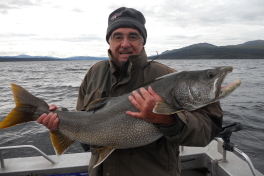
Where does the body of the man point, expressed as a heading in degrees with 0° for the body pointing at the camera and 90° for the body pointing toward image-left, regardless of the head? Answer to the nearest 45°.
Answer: approximately 0°

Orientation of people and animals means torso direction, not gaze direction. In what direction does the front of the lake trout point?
to the viewer's right
